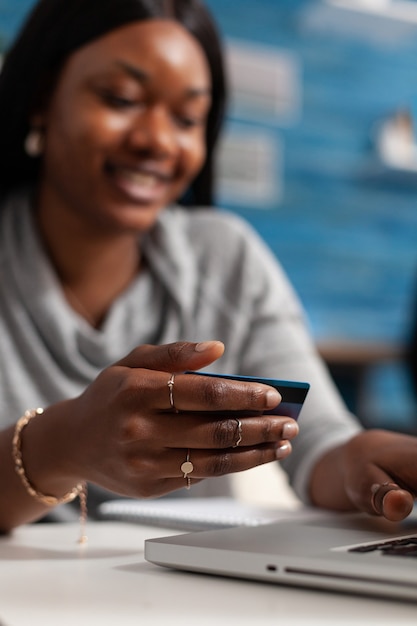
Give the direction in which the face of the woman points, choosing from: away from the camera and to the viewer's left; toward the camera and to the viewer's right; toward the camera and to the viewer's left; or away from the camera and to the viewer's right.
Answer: toward the camera and to the viewer's right

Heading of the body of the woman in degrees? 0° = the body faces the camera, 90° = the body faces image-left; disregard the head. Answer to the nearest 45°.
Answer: approximately 315°
